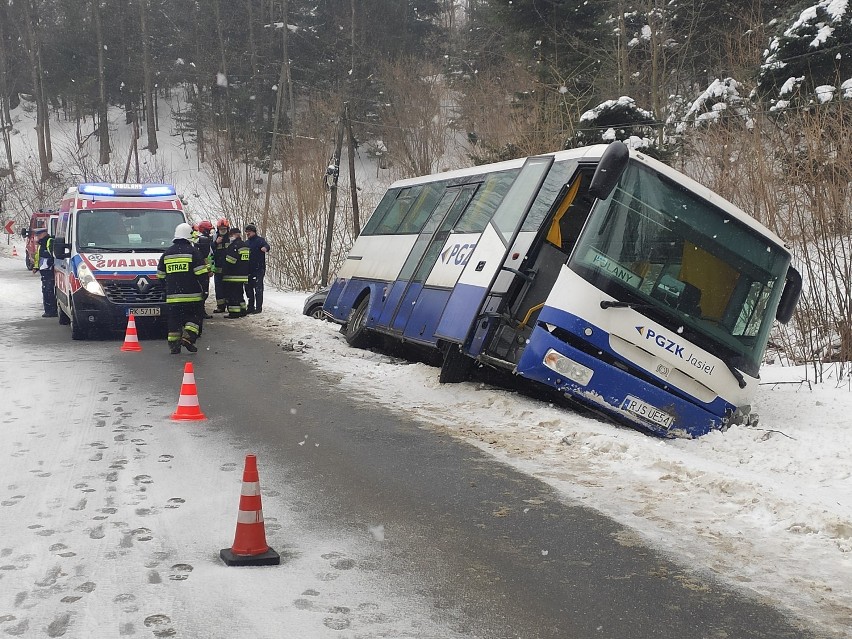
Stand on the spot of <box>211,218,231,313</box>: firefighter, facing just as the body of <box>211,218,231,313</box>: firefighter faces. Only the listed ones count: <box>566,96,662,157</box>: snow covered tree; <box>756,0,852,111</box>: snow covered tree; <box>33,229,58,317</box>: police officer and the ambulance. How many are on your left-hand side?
2

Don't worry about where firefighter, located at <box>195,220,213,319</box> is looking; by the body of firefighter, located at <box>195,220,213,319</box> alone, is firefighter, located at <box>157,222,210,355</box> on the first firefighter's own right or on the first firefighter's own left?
on the first firefighter's own right

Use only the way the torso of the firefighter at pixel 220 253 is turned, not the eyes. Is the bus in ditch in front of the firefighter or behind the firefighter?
in front

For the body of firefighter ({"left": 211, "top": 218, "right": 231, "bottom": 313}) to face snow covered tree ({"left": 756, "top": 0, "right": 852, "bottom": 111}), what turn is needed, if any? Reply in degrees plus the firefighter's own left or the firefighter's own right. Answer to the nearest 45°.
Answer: approximately 90° to the firefighter's own left

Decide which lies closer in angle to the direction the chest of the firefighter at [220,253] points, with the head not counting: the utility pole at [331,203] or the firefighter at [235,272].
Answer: the firefighter

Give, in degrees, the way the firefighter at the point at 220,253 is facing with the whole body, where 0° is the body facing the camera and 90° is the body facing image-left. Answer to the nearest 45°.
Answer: approximately 0°

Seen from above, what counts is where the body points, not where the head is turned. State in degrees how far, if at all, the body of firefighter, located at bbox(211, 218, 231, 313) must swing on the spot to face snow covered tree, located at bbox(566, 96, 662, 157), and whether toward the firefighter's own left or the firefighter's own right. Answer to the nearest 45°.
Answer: approximately 90° to the firefighter's own left
